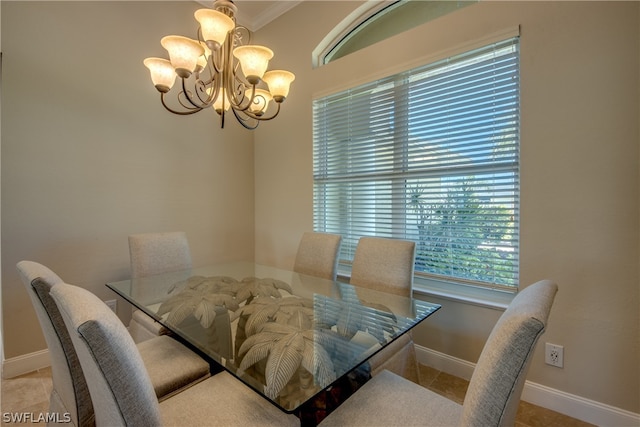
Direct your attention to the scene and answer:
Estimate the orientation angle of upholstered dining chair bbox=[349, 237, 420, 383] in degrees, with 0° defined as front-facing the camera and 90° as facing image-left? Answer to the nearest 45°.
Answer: approximately 45°

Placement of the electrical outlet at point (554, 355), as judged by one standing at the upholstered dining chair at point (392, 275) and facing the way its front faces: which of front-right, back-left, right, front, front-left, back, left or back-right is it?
back-left

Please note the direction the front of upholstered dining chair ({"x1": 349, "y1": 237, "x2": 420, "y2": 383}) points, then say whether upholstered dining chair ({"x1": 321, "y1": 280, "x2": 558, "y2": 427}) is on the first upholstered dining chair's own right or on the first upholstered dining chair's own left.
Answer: on the first upholstered dining chair's own left

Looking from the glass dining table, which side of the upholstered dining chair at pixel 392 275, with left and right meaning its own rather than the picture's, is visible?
front

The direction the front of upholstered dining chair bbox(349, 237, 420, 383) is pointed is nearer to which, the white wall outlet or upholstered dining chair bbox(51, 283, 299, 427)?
the upholstered dining chair

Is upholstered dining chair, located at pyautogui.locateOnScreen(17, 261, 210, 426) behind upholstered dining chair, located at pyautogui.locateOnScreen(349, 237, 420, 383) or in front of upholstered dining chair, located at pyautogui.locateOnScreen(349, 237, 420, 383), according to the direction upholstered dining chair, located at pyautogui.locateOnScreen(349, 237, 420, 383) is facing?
in front

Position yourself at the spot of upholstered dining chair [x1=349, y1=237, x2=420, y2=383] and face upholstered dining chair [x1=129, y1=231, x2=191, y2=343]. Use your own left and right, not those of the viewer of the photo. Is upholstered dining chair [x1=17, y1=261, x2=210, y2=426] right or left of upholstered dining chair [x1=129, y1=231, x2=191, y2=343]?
left

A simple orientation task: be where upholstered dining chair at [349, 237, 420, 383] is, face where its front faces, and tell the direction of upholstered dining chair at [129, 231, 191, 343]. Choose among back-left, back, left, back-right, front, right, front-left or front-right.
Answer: front-right
